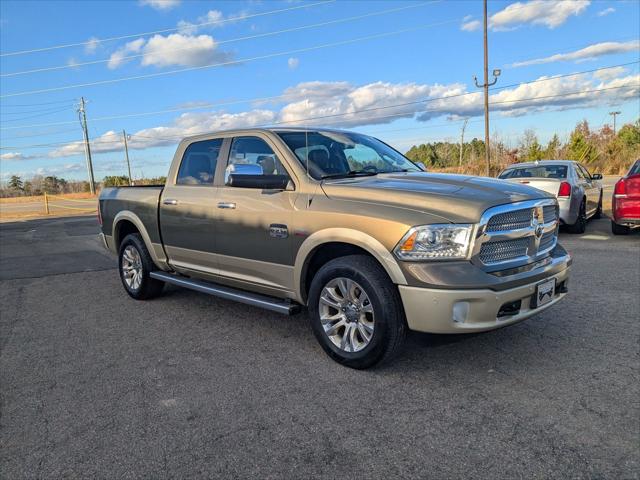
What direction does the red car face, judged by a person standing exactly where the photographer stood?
facing away from the viewer

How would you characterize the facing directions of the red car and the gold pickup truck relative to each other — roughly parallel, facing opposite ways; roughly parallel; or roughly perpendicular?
roughly perpendicular

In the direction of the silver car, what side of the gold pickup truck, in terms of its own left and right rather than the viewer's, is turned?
left

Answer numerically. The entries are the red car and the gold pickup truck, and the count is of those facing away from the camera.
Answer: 1

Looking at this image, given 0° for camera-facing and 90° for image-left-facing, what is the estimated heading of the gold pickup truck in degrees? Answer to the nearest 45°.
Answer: approximately 315°

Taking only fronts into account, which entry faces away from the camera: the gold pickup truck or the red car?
the red car

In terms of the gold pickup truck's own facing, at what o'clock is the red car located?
The red car is roughly at 9 o'clock from the gold pickup truck.

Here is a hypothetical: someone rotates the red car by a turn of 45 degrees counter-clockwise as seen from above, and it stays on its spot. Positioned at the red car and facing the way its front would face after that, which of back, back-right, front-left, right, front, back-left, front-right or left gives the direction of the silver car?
front
